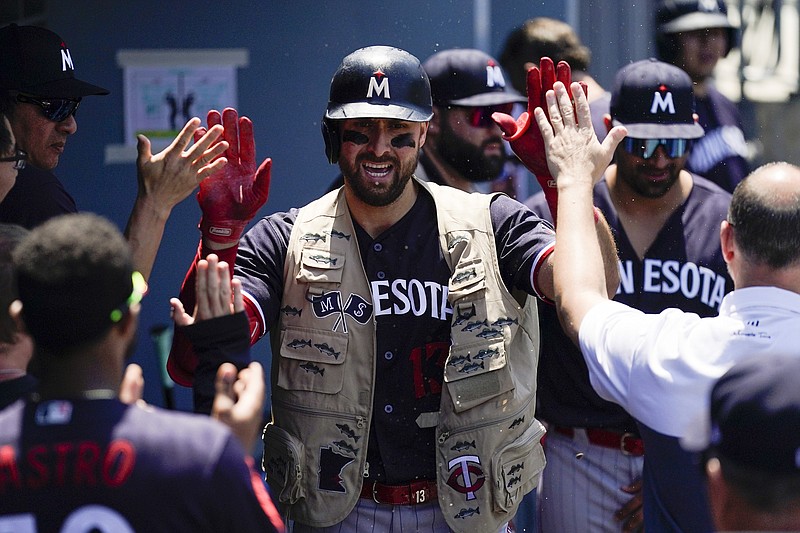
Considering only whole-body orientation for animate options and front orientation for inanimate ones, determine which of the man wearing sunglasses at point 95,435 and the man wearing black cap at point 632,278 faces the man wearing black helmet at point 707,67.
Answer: the man wearing sunglasses at point 95,435

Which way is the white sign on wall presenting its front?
toward the camera

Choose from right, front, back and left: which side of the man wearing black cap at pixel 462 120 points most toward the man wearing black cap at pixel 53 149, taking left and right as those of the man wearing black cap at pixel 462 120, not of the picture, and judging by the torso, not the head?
right

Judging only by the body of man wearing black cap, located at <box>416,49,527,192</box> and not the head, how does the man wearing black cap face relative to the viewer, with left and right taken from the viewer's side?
facing the viewer and to the right of the viewer

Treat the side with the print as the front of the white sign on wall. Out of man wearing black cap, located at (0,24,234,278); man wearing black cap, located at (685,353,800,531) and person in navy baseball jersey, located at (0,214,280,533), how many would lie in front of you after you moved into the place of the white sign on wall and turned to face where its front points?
3

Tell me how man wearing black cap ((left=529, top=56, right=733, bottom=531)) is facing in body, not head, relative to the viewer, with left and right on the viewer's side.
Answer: facing the viewer

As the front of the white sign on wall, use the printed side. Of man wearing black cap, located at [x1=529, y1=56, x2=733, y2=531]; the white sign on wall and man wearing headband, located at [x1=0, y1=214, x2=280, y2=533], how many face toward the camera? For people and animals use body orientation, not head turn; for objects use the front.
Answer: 2

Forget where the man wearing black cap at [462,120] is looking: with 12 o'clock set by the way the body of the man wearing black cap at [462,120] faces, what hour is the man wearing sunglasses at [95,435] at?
the man wearing sunglasses at [95,435] is roughly at 2 o'clock from the man wearing black cap at [462,120].

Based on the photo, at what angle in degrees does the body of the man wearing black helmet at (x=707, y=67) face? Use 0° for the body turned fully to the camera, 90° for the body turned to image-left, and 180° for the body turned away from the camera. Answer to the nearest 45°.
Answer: approximately 315°

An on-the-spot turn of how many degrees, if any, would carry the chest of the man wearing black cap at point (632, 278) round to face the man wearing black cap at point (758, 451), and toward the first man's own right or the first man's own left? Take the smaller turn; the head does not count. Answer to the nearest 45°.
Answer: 0° — they already face them

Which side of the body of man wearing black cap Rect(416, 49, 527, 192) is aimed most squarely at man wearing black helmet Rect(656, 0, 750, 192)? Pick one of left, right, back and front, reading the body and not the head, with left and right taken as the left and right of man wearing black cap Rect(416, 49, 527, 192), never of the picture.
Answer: left

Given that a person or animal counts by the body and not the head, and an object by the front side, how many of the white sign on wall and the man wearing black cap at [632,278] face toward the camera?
2
